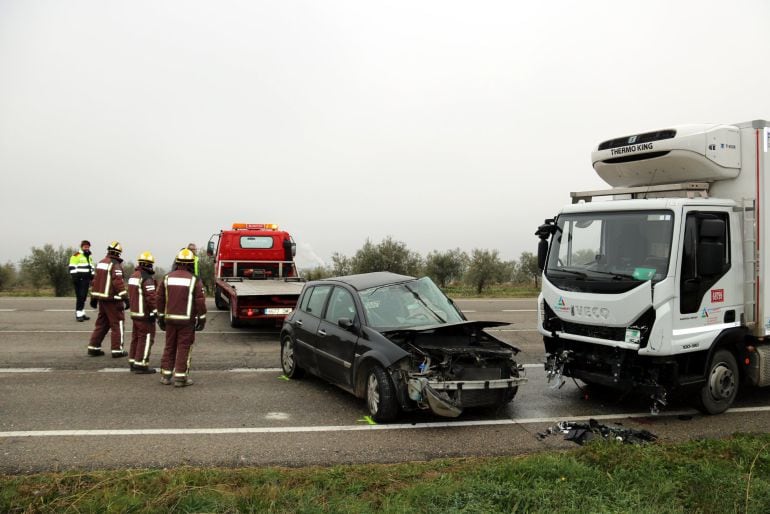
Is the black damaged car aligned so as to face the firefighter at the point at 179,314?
no

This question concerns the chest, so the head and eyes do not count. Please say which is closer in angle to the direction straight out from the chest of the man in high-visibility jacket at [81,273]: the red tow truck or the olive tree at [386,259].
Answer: the red tow truck

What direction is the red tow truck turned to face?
away from the camera

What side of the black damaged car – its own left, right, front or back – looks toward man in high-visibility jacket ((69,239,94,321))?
back

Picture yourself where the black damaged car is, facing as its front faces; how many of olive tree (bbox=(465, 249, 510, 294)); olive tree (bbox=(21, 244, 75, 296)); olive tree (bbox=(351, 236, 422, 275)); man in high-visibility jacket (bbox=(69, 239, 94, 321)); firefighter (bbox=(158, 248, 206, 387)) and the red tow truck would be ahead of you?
0

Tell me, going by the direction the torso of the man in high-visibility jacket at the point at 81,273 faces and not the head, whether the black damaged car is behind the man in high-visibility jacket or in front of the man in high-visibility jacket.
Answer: in front

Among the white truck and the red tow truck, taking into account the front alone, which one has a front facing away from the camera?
the red tow truck

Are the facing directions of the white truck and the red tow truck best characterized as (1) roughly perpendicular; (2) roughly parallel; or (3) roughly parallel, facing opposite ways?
roughly perpendicular

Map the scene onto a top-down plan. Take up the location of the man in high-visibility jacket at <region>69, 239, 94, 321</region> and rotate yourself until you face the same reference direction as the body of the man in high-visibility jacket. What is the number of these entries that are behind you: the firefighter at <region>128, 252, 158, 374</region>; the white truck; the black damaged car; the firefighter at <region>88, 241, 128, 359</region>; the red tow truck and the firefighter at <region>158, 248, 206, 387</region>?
0

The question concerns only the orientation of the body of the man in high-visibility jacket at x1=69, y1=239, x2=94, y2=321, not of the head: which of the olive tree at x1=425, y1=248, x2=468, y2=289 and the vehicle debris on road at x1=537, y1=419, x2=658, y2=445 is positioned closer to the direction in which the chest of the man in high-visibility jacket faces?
the vehicle debris on road

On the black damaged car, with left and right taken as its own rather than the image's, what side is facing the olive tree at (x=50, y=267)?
back

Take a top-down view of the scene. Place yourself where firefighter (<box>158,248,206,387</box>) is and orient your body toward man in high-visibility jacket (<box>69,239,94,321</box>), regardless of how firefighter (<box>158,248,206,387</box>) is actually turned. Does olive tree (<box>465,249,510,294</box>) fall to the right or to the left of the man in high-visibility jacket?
right

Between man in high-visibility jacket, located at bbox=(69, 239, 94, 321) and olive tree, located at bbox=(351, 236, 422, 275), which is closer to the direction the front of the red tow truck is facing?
the olive tree

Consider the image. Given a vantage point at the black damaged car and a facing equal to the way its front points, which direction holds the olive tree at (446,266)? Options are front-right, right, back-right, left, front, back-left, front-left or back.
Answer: back-left

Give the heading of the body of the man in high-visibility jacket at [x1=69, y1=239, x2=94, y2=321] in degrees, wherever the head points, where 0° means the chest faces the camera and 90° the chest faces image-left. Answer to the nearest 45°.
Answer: approximately 315°

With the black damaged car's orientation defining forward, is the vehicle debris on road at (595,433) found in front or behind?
in front

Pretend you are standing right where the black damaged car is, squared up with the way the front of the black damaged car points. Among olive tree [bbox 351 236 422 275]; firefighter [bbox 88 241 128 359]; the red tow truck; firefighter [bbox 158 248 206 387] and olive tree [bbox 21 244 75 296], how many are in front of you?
0
